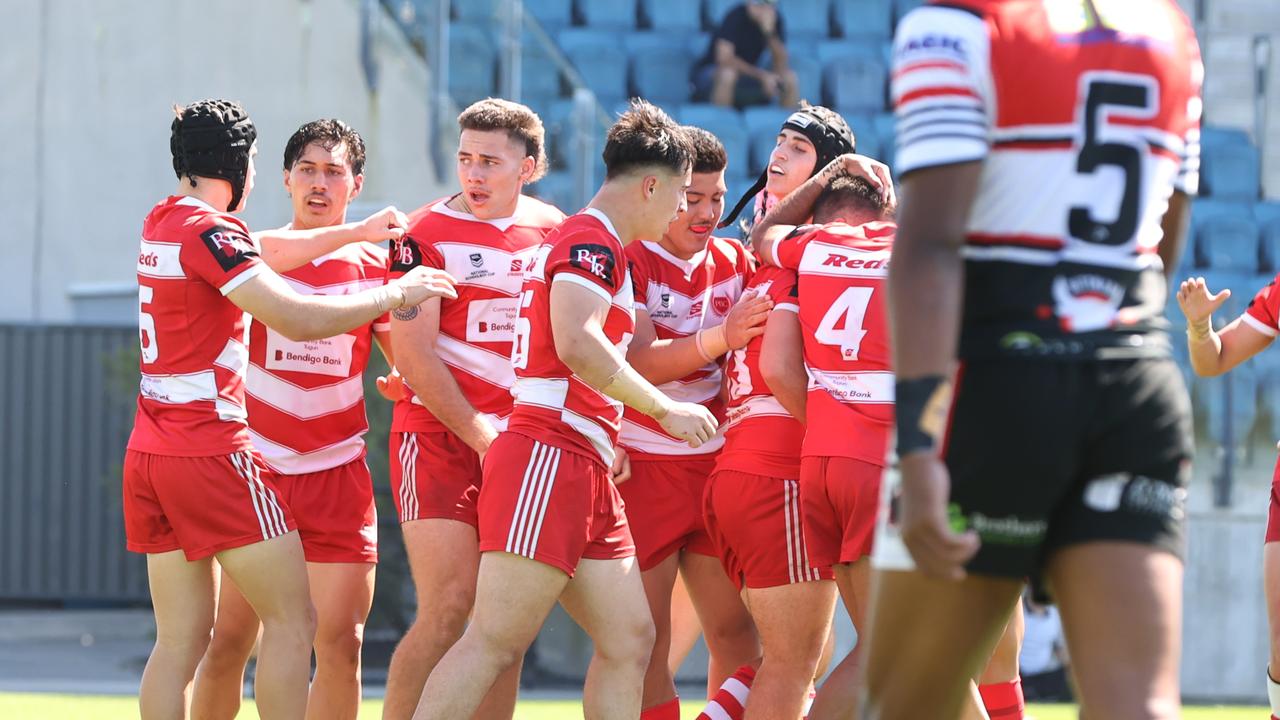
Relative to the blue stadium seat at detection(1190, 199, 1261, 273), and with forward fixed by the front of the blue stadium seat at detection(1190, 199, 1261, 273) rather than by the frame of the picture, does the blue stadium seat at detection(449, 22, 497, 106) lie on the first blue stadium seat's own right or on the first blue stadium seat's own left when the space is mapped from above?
on the first blue stadium seat's own right

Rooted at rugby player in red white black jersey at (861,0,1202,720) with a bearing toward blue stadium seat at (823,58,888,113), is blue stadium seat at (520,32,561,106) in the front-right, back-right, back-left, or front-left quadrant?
front-left

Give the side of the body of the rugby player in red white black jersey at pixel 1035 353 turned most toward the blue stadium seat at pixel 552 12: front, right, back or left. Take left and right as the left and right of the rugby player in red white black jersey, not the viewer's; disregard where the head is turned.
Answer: front

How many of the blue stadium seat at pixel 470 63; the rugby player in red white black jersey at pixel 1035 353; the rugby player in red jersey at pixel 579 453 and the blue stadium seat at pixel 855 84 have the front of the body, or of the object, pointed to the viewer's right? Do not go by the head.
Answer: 1

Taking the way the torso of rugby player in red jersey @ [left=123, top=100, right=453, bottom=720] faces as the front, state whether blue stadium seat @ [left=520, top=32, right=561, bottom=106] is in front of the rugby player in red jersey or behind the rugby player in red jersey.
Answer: in front

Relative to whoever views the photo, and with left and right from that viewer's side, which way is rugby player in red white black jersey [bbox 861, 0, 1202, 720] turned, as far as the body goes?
facing away from the viewer and to the left of the viewer

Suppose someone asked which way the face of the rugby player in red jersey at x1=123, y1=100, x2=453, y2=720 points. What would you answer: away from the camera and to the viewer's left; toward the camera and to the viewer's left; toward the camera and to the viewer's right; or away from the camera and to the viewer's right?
away from the camera and to the viewer's right

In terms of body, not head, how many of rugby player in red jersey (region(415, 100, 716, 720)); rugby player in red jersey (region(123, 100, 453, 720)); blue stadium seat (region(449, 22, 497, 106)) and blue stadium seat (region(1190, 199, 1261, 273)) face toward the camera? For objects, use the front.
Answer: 2

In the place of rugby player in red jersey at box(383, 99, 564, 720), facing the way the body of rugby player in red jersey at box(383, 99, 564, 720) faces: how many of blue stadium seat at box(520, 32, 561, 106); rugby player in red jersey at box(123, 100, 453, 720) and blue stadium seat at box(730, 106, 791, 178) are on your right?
1

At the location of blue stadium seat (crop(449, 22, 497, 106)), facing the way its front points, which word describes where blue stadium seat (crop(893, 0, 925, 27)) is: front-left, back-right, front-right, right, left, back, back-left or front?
back-left

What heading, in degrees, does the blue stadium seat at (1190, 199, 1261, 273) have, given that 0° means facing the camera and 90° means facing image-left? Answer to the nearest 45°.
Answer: approximately 0°

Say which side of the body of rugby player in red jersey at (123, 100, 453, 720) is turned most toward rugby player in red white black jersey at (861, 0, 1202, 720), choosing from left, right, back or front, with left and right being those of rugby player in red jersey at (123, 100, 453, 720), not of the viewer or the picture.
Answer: right

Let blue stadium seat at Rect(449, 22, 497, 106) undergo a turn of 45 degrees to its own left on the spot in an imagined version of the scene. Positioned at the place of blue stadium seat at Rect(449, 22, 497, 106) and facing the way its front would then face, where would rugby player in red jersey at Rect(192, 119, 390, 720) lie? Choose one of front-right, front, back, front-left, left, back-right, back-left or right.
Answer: front-right

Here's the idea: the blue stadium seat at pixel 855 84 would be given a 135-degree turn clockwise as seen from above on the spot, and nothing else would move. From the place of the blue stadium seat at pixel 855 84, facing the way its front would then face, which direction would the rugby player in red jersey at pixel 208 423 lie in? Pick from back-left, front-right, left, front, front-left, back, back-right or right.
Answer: back-left

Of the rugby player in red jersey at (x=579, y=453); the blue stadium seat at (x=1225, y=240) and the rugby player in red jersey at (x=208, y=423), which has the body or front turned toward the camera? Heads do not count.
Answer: the blue stadium seat

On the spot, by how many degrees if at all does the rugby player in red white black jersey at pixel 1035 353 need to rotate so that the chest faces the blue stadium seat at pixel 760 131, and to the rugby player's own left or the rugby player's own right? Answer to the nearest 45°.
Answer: approximately 45° to the rugby player's own right

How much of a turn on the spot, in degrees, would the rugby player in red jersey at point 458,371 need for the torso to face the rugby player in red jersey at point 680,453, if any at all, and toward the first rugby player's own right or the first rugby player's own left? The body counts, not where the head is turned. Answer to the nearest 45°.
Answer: approximately 45° to the first rugby player's own left

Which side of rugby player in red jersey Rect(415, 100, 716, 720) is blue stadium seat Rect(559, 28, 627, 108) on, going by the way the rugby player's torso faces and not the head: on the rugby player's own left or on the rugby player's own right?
on the rugby player's own left

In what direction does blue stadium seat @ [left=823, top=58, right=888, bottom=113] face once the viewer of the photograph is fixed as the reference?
facing the viewer
